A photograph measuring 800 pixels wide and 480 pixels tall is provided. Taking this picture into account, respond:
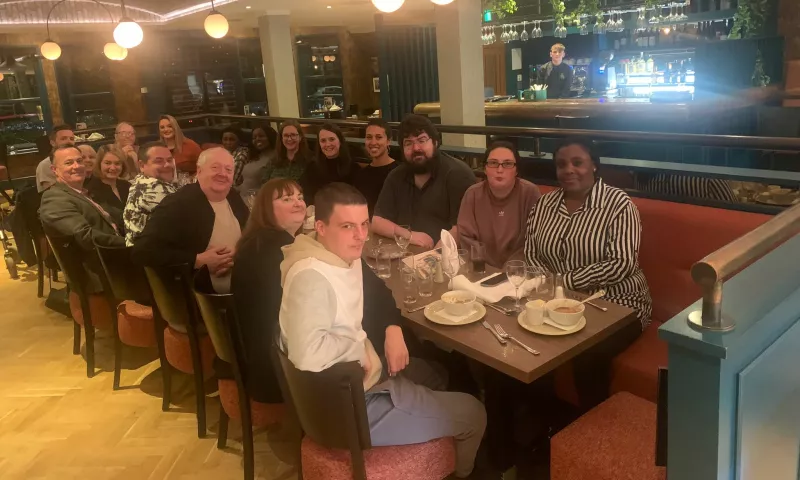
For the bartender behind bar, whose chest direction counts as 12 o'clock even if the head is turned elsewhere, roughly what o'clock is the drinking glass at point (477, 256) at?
The drinking glass is roughly at 12 o'clock from the bartender behind bar.

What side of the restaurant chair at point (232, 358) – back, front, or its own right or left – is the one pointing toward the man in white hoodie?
right

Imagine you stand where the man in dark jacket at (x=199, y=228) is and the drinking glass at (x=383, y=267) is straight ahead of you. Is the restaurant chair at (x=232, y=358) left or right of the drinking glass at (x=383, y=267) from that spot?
right

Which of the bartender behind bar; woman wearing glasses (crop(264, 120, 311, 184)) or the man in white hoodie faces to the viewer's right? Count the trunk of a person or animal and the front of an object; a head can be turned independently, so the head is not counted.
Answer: the man in white hoodie

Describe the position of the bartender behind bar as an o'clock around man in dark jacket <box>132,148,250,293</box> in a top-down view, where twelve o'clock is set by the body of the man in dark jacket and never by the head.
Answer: The bartender behind bar is roughly at 9 o'clock from the man in dark jacket.

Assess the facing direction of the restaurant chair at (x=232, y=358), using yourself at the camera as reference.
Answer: facing away from the viewer and to the right of the viewer

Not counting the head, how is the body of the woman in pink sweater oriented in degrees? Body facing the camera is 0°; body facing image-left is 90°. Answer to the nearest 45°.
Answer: approximately 0°

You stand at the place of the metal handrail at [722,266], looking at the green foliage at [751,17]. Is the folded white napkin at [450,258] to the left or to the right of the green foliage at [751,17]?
left

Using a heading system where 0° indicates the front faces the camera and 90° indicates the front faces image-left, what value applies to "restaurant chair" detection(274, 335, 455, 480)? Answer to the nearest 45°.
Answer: approximately 225°

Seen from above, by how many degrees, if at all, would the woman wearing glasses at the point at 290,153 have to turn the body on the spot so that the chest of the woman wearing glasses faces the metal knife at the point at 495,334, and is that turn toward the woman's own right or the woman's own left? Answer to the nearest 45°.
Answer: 0° — they already face it
